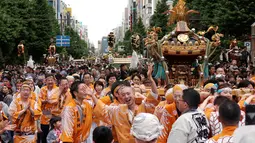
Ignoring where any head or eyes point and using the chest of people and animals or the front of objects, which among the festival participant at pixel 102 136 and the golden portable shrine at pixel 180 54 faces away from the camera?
the festival participant

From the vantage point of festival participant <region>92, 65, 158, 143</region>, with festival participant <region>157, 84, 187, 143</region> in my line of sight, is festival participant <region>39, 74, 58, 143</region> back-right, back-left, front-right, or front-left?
back-left

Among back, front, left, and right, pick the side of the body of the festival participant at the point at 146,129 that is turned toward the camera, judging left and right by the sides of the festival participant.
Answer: back

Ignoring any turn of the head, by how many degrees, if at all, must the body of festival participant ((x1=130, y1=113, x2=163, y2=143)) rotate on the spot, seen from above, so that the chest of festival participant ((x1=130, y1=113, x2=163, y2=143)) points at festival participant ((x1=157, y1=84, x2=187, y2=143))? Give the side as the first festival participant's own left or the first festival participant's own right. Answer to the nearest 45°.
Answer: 0° — they already face them

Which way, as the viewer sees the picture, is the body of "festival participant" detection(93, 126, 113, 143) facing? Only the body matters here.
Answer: away from the camera

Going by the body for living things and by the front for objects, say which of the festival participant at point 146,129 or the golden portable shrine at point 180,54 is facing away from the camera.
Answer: the festival participant

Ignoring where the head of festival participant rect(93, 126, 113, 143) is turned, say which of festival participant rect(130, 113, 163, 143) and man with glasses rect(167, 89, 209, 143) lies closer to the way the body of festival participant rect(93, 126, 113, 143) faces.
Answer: the man with glasses
